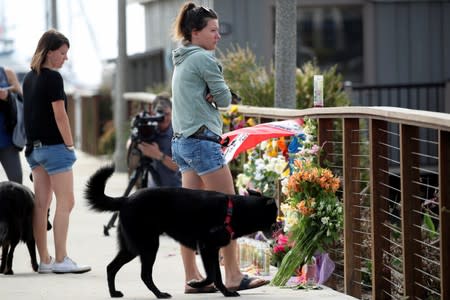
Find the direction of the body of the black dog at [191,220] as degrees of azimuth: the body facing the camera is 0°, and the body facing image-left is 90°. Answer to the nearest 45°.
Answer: approximately 270°

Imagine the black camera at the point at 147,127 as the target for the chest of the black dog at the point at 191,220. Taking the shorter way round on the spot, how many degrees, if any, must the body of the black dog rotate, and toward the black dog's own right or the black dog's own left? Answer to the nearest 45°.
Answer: approximately 90° to the black dog's own left

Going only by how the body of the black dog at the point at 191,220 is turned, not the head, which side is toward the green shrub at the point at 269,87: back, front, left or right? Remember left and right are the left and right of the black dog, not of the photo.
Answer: left

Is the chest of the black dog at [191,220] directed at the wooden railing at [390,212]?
yes

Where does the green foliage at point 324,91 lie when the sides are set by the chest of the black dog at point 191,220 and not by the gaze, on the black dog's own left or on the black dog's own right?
on the black dog's own left

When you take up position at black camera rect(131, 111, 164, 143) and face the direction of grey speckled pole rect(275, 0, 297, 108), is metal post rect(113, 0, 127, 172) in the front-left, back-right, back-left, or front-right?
back-left

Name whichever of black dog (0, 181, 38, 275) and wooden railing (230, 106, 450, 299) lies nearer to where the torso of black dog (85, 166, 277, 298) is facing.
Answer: the wooden railing

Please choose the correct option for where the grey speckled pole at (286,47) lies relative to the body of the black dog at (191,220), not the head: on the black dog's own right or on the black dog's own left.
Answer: on the black dog's own left

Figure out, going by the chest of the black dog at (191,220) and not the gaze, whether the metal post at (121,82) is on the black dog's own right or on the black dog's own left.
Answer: on the black dog's own left

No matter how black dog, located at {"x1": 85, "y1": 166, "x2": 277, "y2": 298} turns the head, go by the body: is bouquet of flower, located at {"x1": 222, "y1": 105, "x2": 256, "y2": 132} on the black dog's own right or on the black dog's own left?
on the black dog's own left
